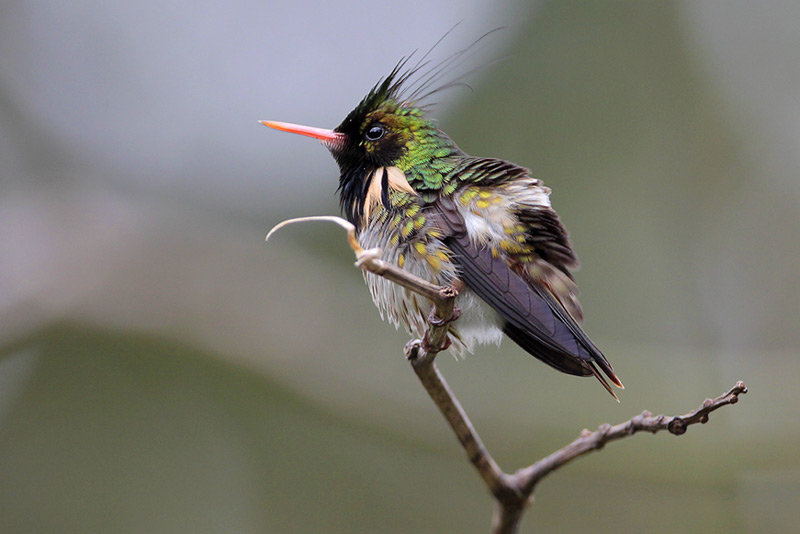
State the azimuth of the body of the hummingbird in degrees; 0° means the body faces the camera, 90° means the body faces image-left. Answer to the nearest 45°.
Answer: approximately 90°
